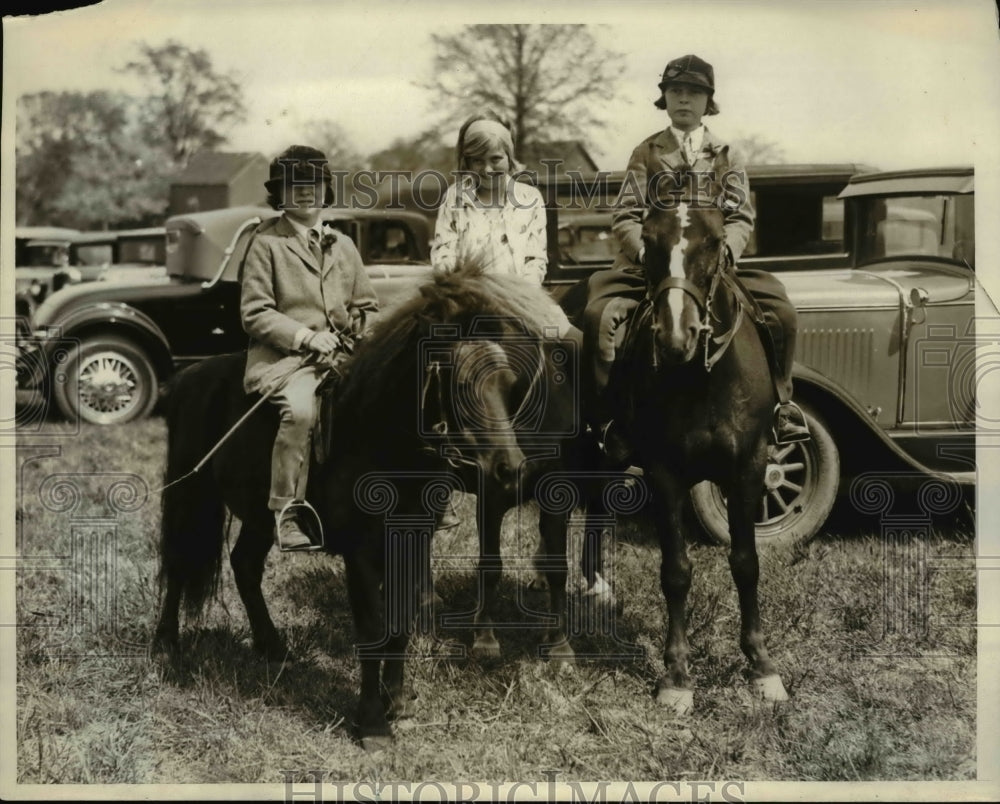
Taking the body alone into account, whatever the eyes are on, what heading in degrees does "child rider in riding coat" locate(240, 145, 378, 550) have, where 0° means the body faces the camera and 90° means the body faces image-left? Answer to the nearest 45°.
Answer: approximately 315°

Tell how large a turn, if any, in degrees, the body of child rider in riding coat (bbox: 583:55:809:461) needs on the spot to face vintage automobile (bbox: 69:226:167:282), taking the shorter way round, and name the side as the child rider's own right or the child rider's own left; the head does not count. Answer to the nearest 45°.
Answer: approximately 135° to the child rider's own right

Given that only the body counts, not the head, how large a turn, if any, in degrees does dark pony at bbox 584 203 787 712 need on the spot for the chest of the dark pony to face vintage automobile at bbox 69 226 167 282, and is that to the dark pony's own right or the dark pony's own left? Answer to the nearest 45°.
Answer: approximately 135° to the dark pony's own right

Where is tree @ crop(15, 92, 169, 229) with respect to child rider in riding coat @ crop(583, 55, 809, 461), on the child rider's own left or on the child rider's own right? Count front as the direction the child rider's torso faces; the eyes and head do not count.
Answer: on the child rider's own right
